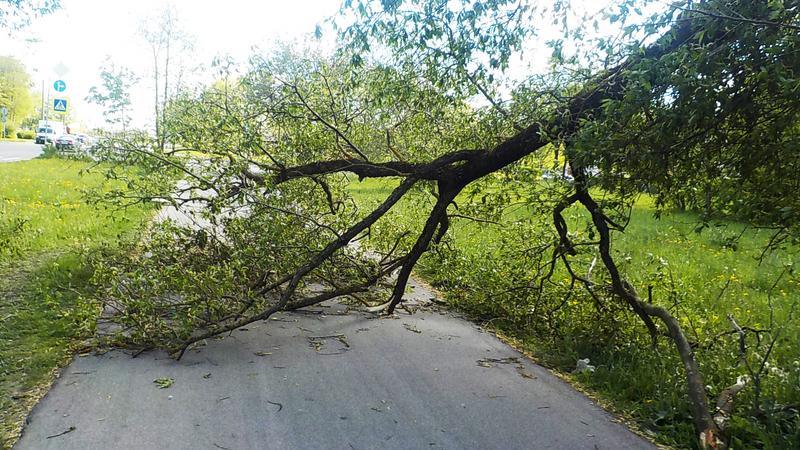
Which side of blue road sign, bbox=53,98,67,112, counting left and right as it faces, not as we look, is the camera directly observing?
front

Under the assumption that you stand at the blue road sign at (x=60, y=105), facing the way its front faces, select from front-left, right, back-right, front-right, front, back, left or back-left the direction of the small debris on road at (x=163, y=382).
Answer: front

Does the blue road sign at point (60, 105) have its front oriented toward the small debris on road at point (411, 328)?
yes

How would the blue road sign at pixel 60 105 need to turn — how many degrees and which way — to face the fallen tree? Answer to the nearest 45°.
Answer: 0° — it already faces it
